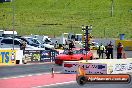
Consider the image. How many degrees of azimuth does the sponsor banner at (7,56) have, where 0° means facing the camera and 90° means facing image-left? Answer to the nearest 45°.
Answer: approximately 0°

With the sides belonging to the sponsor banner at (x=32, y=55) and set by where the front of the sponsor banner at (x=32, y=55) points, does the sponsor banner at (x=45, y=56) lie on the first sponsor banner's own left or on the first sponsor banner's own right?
on the first sponsor banner's own left
